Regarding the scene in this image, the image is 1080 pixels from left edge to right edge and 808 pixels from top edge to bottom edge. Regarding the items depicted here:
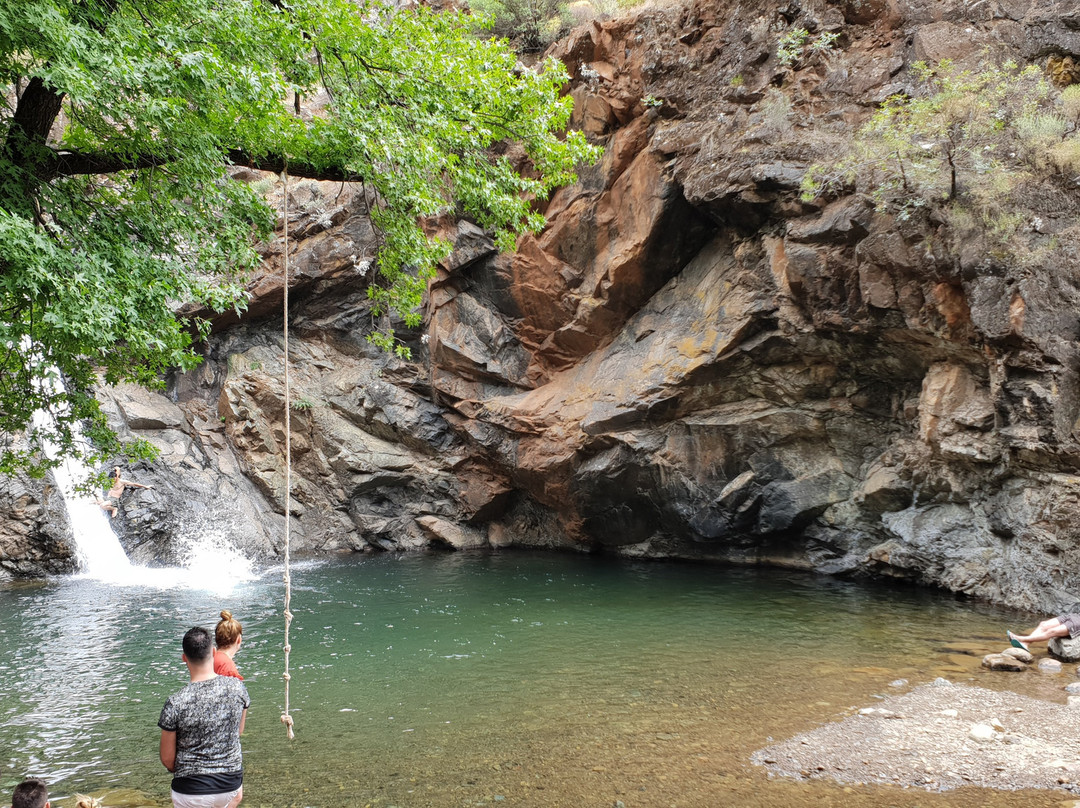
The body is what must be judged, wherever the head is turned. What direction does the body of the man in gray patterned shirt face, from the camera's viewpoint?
away from the camera

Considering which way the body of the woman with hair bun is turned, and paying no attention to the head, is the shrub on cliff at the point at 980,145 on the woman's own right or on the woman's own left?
on the woman's own right

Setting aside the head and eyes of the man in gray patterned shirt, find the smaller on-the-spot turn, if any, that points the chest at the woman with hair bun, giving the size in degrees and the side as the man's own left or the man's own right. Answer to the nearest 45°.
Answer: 0° — they already face them

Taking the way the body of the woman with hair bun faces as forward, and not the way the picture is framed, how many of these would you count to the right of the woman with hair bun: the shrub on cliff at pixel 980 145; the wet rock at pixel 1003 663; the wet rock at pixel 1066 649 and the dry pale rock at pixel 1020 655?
4

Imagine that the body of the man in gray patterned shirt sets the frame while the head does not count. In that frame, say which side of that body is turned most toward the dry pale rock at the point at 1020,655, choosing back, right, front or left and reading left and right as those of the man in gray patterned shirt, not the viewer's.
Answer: right

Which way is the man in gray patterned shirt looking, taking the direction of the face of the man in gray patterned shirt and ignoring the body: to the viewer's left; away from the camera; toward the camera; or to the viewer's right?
away from the camera

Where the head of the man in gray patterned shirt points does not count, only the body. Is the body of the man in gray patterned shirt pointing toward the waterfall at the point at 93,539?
yes

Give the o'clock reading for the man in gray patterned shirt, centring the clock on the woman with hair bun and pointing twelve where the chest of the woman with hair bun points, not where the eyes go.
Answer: The man in gray patterned shirt is roughly at 6 o'clock from the woman with hair bun.

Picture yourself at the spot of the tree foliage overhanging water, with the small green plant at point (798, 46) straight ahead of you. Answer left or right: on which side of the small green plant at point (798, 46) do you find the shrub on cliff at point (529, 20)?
left

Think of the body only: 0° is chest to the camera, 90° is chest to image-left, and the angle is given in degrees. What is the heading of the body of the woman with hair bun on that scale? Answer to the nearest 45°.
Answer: approximately 180°

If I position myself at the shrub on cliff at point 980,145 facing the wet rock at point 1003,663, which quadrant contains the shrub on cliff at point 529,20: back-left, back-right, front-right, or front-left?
back-right

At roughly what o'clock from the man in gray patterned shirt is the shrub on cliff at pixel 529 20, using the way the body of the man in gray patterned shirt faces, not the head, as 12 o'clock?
The shrub on cliff is roughly at 1 o'clock from the man in gray patterned shirt.
